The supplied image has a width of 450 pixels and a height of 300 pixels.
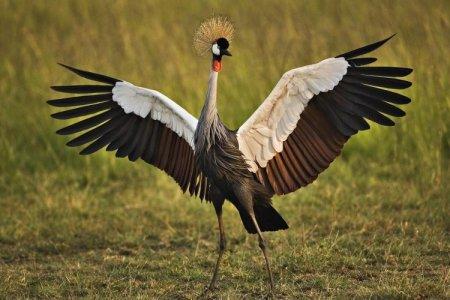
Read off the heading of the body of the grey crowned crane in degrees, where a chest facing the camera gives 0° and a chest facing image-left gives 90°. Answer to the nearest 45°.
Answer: approximately 45°
